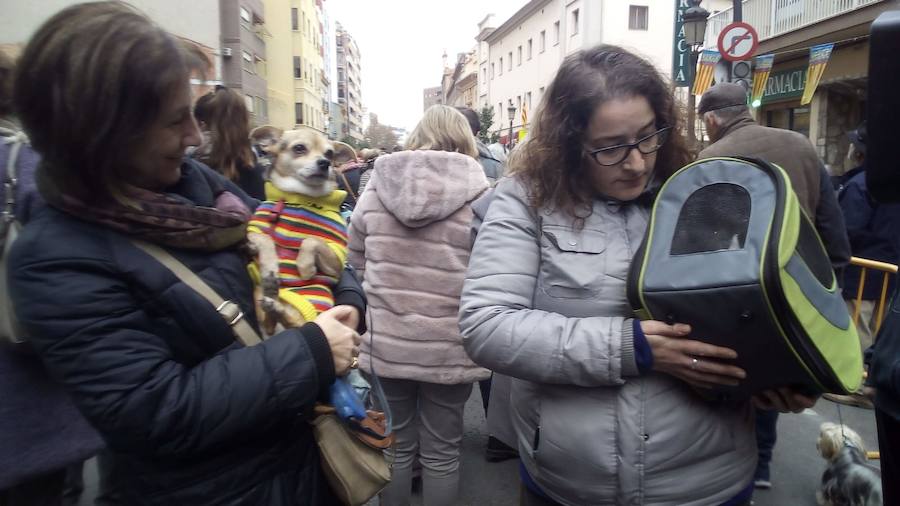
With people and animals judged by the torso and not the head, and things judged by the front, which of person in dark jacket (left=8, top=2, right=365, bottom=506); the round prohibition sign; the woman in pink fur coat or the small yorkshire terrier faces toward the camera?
the round prohibition sign

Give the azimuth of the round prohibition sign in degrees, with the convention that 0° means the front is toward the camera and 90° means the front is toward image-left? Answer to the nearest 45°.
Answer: approximately 0°

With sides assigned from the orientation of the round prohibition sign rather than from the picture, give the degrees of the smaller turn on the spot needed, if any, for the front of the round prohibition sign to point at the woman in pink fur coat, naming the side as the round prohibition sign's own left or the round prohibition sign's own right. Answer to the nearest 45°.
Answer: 0° — it already faces them

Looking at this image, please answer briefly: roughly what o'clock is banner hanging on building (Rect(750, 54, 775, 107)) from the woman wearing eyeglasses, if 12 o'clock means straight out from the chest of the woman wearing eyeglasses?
The banner hanging on building is roughly at 8 o'clock from the woman wearing eyeglasses.

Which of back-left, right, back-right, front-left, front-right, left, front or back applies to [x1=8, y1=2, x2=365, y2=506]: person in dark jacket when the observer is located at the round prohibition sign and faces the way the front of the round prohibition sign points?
front

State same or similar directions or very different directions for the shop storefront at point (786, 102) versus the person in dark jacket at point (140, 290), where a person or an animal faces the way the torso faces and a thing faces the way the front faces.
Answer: very different directions

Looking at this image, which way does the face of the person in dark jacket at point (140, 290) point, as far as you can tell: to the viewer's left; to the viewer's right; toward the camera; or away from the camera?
to the viewer's right

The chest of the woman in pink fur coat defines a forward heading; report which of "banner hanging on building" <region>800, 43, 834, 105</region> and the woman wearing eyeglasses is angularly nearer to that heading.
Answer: the banner hanging on building

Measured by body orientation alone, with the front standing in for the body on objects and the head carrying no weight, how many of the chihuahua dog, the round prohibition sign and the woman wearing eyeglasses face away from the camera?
0

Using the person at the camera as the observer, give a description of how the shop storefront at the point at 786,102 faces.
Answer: facing the viewer and to the left of the viewer

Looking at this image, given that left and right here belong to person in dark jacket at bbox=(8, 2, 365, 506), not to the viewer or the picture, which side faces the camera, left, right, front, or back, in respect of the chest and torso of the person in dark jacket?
right

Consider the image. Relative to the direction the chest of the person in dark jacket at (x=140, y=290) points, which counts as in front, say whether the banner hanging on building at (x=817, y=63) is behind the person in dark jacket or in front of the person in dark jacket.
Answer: in front

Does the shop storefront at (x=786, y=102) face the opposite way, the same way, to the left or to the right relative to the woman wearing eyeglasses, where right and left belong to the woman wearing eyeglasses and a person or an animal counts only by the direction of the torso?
to the right

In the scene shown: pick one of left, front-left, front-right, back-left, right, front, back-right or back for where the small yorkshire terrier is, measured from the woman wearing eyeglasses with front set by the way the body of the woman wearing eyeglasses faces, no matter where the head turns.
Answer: left

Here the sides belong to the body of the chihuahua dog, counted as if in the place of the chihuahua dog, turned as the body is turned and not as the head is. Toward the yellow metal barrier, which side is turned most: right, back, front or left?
left

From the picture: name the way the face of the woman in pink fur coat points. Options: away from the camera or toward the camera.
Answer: away from the camera
